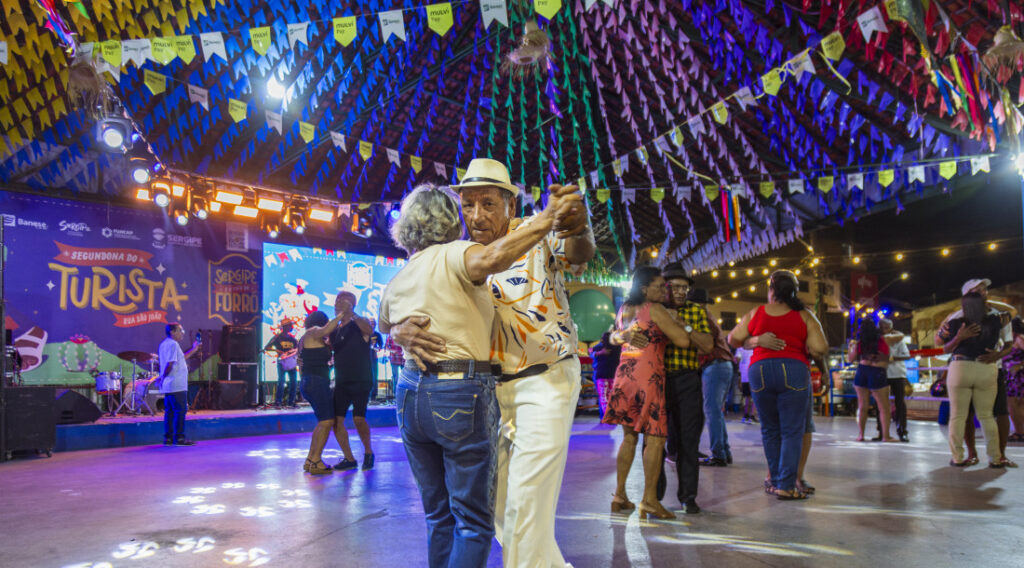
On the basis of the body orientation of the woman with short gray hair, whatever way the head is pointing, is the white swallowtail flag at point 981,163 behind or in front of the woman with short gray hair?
in front

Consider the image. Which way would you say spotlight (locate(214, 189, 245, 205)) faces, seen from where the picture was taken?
facing the viewer

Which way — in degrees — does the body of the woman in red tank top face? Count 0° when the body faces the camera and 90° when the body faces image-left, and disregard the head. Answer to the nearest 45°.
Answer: approximately 180°

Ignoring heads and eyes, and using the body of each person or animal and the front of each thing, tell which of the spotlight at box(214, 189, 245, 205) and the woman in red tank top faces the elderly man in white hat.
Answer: the spotlight

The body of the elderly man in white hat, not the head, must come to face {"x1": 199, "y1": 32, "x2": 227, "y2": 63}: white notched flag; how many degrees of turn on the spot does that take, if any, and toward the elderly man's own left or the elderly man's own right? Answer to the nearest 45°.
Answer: approximately 90° to the elderly man's own right

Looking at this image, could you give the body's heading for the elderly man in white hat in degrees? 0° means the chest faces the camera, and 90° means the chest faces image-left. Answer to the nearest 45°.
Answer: approximately 45°

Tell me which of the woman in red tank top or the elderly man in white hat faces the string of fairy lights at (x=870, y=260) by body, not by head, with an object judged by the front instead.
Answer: the woman in red tank top

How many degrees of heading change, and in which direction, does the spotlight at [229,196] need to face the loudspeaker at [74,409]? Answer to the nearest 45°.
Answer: approximately 45° to its right

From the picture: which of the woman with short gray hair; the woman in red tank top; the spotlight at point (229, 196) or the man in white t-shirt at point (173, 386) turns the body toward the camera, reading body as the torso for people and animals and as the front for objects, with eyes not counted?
the spotlight

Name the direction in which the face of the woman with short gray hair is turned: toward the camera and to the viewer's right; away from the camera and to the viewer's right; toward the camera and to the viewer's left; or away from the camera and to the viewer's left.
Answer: away from the camera and to the viewer's right

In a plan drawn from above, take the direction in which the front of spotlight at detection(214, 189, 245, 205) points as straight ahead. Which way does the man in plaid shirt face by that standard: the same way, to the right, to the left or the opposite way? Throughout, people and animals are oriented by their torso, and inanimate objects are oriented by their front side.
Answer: to the right
